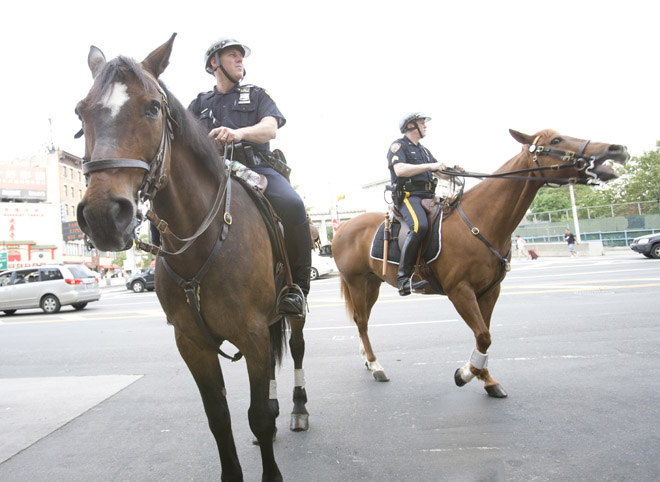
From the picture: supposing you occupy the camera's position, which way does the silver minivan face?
facing away from the viewer and to the left of the viewer

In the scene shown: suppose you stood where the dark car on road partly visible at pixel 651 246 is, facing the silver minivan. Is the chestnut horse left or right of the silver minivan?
left

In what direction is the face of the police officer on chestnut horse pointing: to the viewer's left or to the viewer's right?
to the viewer's right

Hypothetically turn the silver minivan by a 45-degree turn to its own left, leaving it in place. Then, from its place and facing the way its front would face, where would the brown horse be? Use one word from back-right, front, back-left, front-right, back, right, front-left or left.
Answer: left

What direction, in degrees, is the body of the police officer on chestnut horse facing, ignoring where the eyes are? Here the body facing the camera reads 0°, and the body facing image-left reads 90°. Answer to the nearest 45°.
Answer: approximately 270°

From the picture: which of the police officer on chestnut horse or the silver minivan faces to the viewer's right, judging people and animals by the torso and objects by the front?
the police officer on chestnut horse

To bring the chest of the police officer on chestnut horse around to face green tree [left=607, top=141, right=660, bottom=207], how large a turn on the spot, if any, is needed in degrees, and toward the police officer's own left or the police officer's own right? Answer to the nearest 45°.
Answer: approximately 45° to the police officer's own left

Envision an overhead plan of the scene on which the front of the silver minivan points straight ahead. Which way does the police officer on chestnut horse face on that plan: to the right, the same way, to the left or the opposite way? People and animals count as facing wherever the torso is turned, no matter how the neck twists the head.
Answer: the opposite way

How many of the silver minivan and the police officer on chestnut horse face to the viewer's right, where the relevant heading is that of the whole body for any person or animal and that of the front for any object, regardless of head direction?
1

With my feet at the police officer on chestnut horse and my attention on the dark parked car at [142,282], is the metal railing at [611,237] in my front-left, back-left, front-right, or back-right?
front-right

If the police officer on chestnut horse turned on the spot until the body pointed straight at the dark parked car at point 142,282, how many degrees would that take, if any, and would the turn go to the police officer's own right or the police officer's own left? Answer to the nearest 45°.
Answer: approximately 135° to the police officer's own left

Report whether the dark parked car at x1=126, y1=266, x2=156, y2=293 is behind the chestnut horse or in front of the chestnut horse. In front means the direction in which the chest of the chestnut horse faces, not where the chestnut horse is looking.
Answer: behind

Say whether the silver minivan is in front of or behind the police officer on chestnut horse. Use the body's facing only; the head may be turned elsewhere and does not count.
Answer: behind

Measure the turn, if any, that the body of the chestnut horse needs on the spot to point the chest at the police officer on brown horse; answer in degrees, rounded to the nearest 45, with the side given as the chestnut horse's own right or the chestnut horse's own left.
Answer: approximately 90° to the chestnut horse's own right

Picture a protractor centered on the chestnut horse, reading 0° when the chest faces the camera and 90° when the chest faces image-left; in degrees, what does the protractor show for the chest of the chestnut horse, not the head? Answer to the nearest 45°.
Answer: approximately 315°
